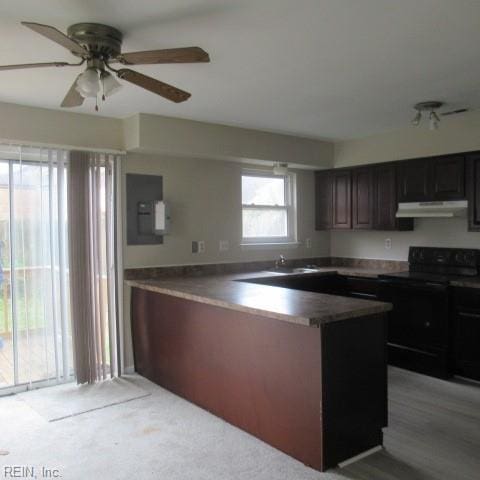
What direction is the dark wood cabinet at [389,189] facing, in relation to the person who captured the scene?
facing the viewer and to the left of the viewer

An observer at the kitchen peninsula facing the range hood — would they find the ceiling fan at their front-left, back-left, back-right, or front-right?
back-left

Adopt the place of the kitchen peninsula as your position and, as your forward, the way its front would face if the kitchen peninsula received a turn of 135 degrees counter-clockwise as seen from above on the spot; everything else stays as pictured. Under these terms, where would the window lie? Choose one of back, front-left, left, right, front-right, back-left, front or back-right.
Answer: right

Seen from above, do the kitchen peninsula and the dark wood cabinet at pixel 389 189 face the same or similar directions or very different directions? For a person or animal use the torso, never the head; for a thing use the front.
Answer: very different directions

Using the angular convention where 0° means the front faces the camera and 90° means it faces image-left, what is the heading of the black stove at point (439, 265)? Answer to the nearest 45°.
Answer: approximately 45°

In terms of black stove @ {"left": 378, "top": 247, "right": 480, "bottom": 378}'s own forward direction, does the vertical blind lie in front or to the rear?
in front

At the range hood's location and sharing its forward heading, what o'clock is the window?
The window is roughly at 2 o'clock from the range hood.

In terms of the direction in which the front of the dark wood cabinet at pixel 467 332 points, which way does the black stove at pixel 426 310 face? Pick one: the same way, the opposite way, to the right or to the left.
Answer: the same way

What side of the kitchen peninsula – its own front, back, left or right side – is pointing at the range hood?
front

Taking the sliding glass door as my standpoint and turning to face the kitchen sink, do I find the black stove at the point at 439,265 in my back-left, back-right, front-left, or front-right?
front-right

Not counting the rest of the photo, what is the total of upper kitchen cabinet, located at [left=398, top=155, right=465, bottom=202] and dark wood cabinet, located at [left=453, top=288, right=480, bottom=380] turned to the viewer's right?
0

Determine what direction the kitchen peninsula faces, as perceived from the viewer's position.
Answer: facing away from the viewer and to the right of the viewer

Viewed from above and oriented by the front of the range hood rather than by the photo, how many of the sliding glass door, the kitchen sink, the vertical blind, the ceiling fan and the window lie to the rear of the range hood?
0

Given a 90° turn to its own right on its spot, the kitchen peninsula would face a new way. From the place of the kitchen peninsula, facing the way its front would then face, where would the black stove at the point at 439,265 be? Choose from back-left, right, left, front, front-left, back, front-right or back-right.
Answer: left
